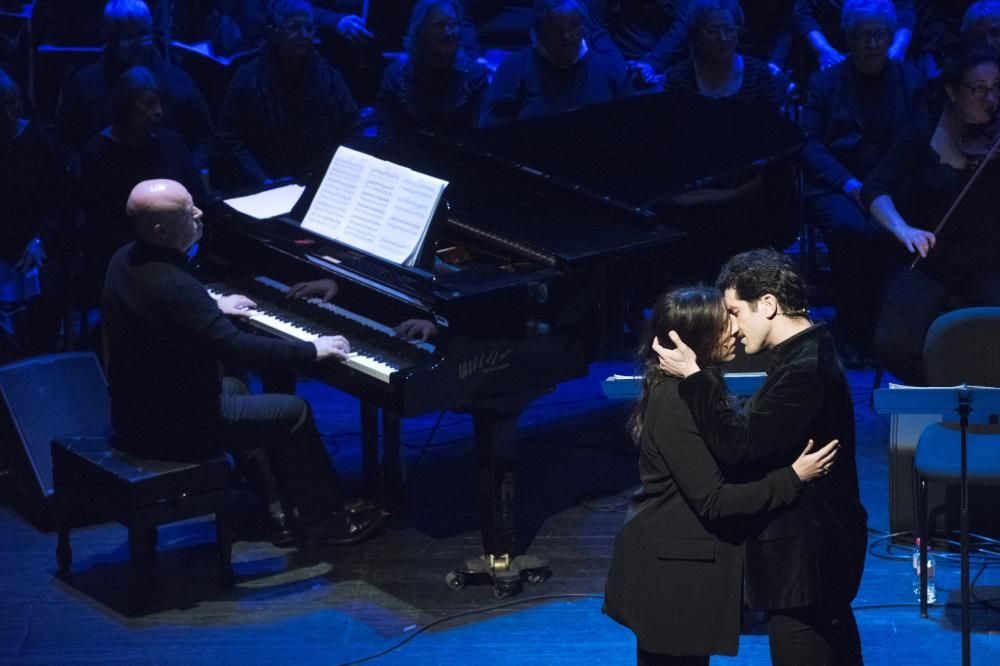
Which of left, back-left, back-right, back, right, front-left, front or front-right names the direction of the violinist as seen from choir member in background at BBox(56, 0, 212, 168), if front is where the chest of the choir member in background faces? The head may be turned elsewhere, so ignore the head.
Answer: front-left

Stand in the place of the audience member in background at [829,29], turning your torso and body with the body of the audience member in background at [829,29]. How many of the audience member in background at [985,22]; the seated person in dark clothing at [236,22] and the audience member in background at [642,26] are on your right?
2

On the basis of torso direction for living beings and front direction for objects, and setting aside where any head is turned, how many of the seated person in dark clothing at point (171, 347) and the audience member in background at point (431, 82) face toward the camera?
1

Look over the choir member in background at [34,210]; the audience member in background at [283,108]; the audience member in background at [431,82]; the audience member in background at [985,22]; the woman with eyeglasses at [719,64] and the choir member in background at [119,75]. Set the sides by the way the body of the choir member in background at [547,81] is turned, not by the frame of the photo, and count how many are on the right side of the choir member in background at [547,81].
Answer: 4

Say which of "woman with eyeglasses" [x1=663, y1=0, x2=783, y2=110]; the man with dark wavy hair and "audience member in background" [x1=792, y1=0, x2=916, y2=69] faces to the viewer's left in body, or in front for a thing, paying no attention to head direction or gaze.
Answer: the man with dark wavy hair

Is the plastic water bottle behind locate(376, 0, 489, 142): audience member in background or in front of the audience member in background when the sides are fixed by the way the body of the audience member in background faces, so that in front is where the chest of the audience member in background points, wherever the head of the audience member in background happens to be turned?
in front

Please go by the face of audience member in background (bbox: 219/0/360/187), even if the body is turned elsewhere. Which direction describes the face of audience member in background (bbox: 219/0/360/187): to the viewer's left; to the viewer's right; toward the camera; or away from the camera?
toward the camera

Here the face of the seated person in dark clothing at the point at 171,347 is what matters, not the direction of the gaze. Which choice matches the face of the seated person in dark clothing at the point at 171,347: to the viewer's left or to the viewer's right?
to the viewer's right

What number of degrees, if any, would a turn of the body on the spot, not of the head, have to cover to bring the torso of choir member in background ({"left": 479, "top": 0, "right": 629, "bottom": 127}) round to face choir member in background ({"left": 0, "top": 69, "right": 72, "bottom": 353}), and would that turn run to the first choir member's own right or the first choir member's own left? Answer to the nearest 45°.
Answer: approximately 90° to the first choir member's own right

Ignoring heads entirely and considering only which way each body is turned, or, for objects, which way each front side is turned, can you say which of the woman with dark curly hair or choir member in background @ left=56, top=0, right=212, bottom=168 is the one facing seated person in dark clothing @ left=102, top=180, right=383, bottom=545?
the choir member in background

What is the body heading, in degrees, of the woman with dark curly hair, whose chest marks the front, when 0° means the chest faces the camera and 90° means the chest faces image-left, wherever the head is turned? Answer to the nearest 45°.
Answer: approximately 270°

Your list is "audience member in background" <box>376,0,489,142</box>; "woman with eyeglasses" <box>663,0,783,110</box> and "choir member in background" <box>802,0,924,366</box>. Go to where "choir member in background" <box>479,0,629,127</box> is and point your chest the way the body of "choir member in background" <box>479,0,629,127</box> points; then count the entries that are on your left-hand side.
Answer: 2

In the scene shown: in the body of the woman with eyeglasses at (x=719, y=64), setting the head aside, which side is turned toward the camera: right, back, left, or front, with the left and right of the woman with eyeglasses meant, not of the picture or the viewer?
front

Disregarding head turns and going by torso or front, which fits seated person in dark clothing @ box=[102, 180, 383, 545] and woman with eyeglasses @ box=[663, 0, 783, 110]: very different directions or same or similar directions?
very different directions

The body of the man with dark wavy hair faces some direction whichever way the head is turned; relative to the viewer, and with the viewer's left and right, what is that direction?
facing to the left of the viewer

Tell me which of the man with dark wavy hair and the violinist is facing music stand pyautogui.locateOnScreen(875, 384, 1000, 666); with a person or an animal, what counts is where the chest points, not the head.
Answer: the violinist

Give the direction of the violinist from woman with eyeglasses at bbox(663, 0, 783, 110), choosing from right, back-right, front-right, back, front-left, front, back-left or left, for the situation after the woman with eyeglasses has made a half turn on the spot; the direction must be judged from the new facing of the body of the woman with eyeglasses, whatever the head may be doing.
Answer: back-right

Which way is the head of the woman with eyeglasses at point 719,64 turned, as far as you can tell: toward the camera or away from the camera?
toward the camera

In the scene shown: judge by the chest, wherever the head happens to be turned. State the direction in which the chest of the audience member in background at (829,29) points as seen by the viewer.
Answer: toward the camera
